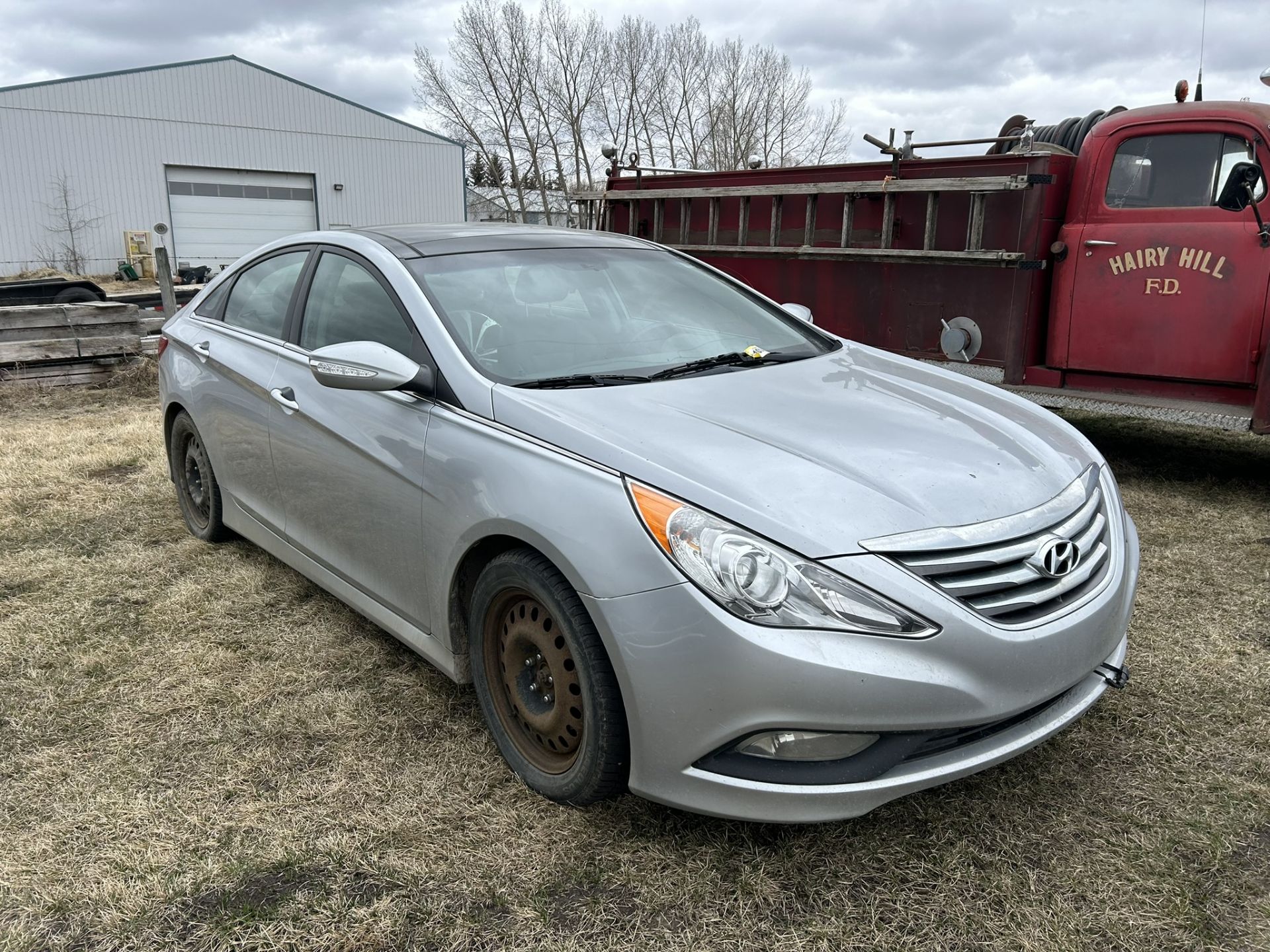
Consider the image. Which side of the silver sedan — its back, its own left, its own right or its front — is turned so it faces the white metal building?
back

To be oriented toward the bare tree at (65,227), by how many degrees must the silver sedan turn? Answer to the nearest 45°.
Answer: approximately 180°

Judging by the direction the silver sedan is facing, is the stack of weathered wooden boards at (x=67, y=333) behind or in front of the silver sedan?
behind

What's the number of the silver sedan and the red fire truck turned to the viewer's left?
0

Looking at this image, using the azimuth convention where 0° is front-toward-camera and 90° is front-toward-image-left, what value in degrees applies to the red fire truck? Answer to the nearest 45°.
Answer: approximately 315°

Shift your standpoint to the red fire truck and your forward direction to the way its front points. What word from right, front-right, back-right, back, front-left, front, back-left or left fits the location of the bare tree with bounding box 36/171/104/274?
back

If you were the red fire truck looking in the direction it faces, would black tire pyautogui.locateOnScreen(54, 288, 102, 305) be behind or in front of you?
behind

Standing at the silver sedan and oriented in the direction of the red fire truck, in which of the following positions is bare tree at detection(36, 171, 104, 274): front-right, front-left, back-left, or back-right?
front-left

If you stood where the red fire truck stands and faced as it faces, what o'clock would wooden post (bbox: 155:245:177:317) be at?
The wooden post is roughly at 5 o'clock from the red fire truck.

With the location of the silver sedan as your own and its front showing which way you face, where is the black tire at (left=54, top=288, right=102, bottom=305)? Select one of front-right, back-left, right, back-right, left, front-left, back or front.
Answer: back

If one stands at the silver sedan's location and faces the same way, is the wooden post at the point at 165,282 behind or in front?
behind

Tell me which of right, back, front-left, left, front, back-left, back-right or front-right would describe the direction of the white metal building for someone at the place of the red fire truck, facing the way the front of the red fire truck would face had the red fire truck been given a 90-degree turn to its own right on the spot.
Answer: right

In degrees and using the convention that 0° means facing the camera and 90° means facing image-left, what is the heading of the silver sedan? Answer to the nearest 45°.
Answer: approximately 315°
